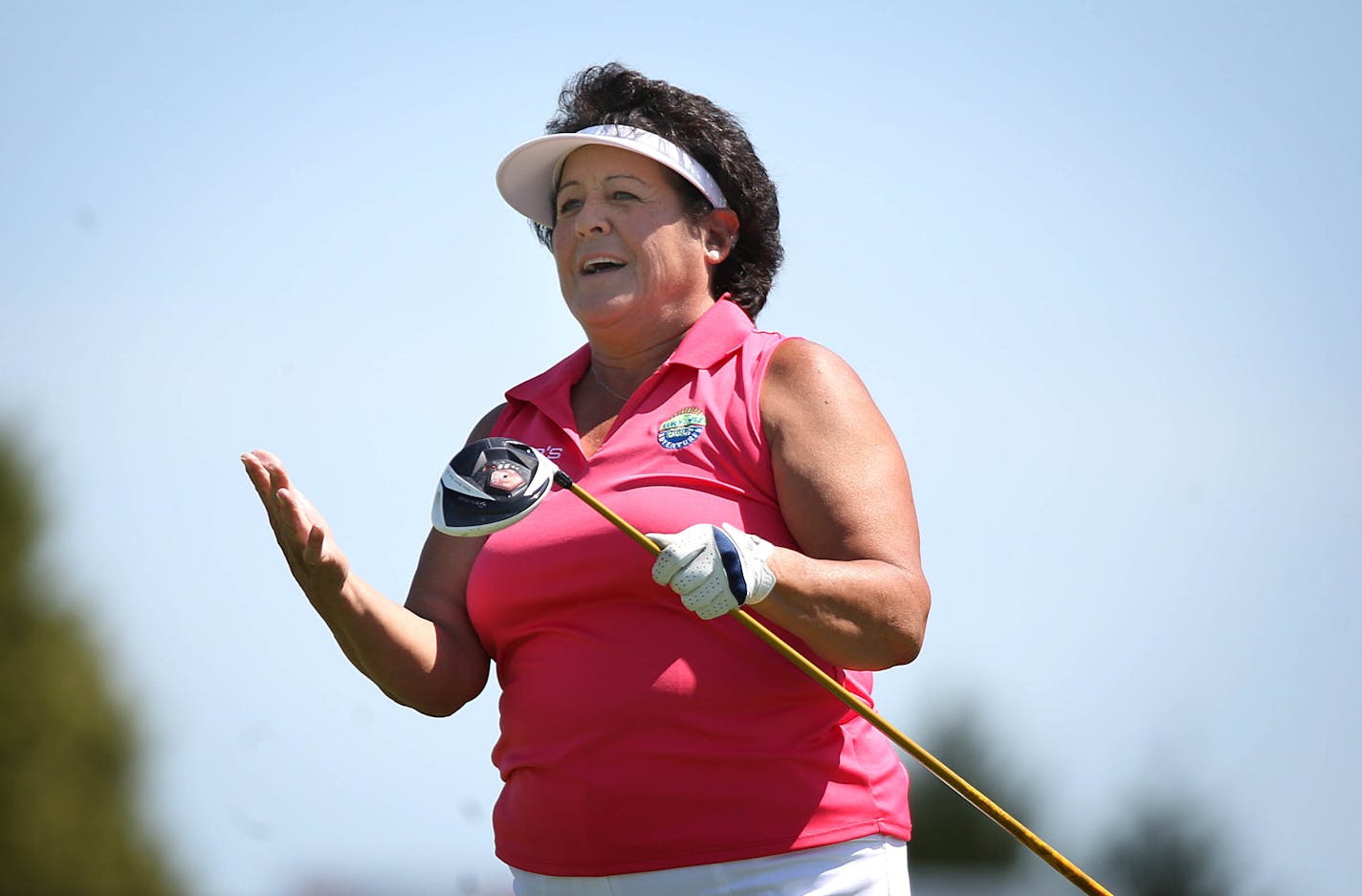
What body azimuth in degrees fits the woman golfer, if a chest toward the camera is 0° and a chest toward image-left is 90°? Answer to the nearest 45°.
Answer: approximately 45°

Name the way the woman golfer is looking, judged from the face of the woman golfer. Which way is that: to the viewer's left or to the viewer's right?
to the viewer's left

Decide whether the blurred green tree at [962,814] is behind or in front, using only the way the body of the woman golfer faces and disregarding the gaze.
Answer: behind

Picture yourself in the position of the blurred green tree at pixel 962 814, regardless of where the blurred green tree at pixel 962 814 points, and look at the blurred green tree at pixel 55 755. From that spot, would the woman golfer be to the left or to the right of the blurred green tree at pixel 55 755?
left

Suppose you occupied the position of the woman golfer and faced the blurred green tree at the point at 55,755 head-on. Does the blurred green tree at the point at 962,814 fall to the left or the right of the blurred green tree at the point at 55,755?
right
